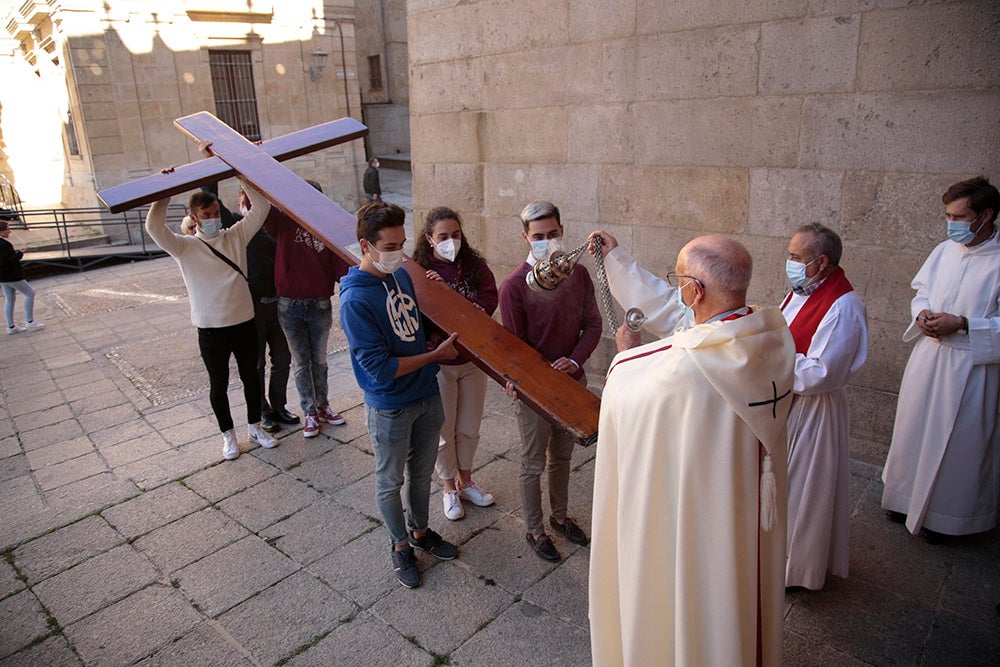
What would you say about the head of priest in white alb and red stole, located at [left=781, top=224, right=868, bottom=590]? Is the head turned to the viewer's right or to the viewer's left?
to the viewer's left

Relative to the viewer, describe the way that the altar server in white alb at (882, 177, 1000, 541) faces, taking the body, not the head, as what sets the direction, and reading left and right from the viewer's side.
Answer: facing the viewer and to the left of the viewer

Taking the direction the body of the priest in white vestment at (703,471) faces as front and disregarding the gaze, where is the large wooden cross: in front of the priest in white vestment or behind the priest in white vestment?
in front

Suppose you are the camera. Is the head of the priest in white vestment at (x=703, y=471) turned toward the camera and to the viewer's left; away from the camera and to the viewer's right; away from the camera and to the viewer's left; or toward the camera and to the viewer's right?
away from the camera and to the viewer's left

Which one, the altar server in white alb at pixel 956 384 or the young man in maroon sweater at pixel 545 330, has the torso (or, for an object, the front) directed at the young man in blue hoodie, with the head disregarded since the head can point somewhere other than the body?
the altar server in white alb

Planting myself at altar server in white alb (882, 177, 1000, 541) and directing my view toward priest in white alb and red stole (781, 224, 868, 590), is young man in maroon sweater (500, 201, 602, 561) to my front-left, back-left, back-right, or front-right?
front-right

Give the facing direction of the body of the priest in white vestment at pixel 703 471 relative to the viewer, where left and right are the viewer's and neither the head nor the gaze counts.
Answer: facing away from the viewer and to the left of the viewer

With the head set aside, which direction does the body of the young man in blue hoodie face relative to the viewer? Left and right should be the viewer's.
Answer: facing the viewer and to the right of the viewer

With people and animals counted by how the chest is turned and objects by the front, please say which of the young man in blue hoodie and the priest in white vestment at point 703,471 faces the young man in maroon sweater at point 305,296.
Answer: the priest in white vestment

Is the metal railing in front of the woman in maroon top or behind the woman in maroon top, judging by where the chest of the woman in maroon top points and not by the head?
behind

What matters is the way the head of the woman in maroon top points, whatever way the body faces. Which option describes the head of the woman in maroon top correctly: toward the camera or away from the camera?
toward the camera

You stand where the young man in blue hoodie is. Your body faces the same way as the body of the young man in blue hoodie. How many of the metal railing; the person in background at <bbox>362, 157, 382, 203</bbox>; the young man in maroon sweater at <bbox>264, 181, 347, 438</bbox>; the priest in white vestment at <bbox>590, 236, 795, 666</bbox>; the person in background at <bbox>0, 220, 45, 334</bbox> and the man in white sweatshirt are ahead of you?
1

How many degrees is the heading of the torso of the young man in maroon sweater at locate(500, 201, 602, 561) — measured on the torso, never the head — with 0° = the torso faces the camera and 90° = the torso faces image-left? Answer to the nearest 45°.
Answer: approximately 315°
